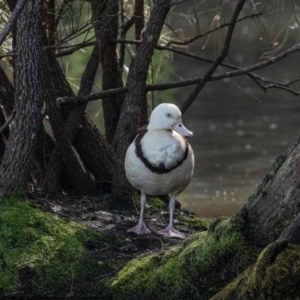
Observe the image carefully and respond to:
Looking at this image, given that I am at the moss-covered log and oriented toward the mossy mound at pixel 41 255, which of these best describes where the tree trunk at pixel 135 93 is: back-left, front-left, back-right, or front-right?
front-right

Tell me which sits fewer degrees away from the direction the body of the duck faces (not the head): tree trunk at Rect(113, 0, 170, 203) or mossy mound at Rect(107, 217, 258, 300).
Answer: the mossy mound

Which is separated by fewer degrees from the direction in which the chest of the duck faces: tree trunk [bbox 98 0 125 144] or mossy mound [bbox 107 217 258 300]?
the mossy mound

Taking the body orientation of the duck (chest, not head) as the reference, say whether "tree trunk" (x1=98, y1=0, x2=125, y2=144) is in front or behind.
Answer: behind

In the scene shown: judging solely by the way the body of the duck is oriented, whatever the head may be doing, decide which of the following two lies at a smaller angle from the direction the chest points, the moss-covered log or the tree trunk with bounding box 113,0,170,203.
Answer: the moss-covered log

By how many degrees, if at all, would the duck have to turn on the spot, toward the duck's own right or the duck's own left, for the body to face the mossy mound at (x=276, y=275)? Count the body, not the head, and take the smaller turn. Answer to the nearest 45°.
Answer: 0° — it already faces it

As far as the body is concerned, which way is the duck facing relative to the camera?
toward the camera

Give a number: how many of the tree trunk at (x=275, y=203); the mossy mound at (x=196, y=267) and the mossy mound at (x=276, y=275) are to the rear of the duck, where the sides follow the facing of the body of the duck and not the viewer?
0

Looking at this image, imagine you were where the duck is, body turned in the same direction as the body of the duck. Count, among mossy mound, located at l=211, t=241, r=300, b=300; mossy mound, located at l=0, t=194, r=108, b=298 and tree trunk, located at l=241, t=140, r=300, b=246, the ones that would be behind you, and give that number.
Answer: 0

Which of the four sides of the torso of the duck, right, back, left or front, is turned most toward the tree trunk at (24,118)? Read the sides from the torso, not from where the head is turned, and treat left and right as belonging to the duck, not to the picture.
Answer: right

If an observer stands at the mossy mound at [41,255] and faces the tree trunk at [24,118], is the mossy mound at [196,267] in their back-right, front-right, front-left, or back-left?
back-right

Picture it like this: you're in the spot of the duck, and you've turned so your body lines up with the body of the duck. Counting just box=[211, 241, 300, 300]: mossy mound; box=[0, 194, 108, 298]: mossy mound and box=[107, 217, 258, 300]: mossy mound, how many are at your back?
0

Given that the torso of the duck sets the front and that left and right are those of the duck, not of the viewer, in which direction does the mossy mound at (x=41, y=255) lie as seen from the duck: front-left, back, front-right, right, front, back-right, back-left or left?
front-right

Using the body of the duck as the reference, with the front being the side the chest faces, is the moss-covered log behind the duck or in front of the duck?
in front
